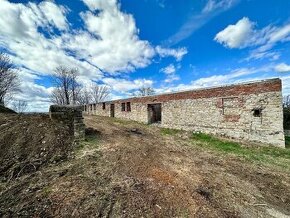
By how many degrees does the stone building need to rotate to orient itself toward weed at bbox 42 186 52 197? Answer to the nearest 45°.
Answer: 0° — it already faces it

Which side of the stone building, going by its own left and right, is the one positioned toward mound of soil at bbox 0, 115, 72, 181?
front

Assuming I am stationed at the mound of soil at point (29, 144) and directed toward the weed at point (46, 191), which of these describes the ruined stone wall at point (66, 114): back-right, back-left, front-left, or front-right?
back-left

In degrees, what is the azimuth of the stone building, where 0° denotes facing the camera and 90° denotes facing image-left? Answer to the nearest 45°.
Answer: approximately 45°

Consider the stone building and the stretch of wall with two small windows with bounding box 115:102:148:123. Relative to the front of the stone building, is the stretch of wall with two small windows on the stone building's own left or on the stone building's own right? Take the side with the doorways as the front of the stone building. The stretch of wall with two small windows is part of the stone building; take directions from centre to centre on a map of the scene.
on the stone building's own right

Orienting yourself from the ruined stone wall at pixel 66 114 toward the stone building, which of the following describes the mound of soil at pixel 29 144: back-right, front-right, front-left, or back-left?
back-right

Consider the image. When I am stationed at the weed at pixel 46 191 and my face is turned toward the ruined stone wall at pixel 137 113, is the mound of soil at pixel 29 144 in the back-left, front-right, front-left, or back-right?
front-left

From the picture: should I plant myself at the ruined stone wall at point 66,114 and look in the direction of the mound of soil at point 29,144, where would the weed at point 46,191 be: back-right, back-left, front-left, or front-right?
front-left

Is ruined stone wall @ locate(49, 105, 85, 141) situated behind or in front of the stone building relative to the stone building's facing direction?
in front

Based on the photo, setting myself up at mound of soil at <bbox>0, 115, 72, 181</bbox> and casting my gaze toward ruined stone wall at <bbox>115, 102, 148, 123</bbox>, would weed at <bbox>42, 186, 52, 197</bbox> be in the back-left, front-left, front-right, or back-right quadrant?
back-right
